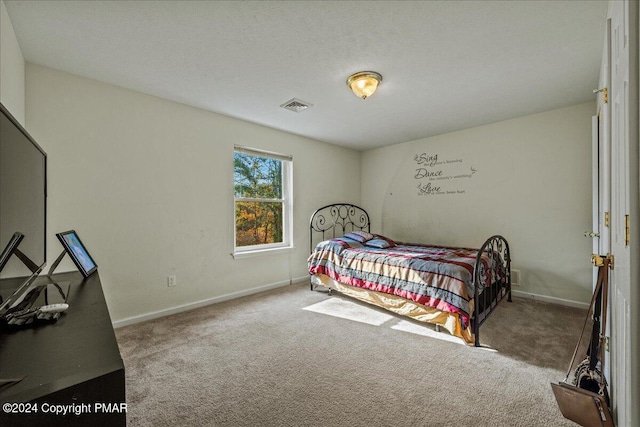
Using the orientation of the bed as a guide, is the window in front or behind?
behind

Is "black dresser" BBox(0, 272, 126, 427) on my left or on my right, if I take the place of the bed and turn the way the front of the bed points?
on my right

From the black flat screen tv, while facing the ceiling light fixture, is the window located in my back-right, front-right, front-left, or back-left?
front-left

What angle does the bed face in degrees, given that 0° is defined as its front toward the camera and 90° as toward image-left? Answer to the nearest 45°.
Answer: approximately 315°

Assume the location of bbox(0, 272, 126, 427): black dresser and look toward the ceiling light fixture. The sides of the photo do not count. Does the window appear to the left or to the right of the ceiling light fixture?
left
